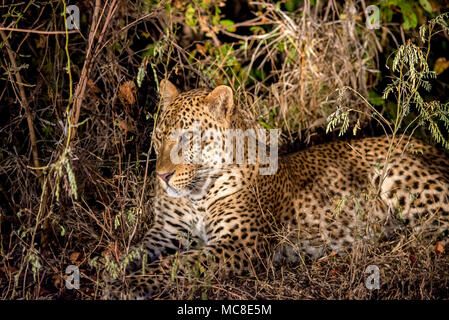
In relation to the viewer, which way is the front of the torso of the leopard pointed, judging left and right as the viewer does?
facing the viewer and to the left of the viewer
